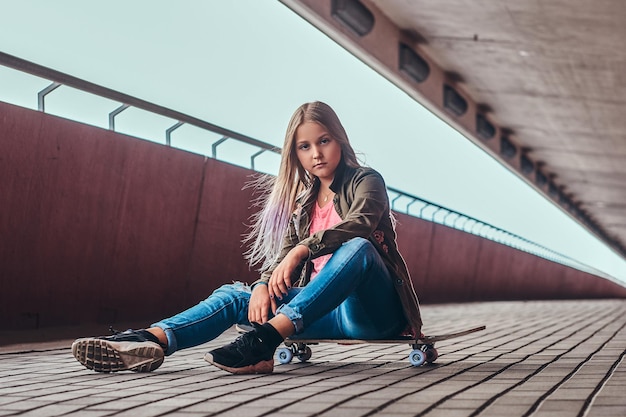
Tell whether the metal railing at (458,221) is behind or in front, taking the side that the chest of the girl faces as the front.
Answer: behind

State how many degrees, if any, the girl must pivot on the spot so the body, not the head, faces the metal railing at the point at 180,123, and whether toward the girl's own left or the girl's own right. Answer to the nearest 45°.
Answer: approximately 135° to the girl's own right

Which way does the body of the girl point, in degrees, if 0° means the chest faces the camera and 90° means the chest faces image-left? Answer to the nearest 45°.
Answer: approximately 45°
